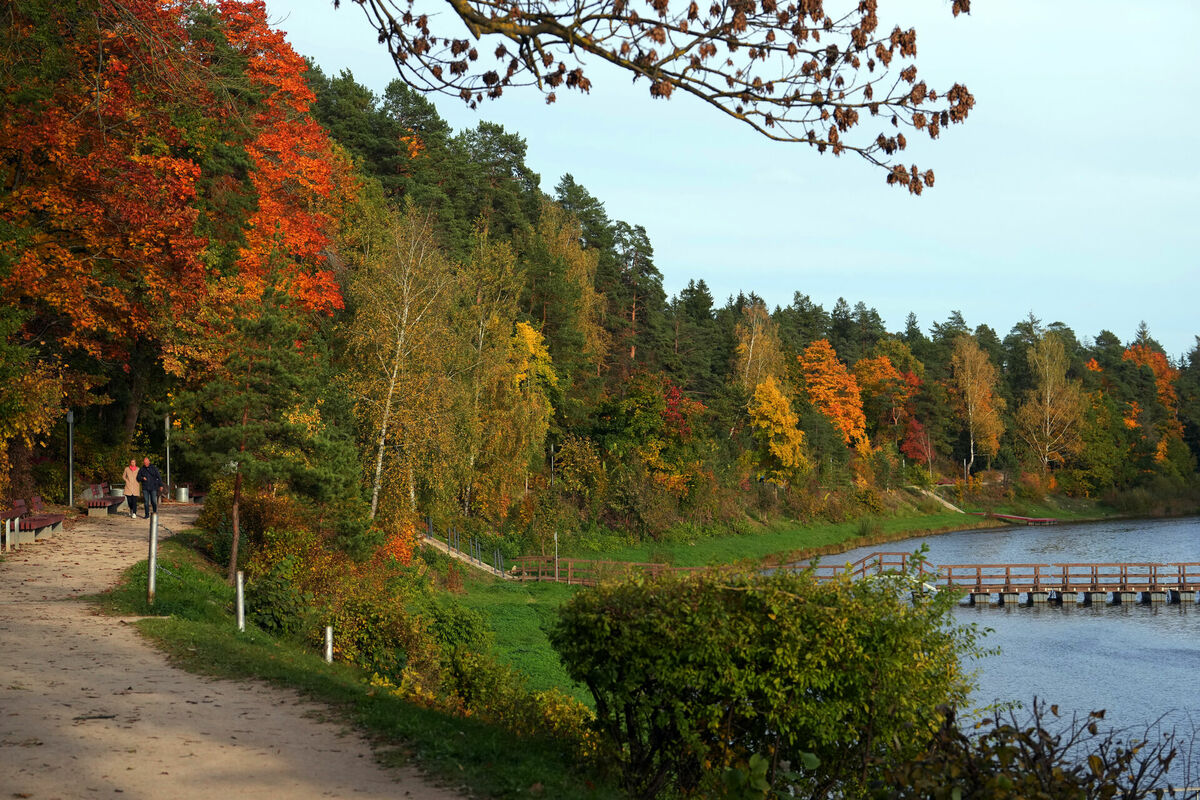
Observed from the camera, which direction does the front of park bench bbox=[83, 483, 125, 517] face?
facing the viewer and to the right of the viewer

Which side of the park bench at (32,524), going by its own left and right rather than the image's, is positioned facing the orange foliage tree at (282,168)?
left

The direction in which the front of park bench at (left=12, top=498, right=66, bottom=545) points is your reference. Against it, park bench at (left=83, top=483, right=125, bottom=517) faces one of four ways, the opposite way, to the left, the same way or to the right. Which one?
the same way

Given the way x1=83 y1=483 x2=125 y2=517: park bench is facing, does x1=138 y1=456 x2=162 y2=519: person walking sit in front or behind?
in front

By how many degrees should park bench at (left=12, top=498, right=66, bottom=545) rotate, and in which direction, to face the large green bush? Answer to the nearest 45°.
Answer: approximately 45° to its right

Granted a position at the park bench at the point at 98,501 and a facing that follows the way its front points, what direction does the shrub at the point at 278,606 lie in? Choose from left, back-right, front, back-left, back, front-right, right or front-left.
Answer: front-right

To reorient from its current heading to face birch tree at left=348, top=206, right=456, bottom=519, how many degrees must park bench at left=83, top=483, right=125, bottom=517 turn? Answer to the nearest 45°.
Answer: approximately 45° to its left

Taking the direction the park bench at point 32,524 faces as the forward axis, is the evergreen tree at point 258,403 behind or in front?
in front

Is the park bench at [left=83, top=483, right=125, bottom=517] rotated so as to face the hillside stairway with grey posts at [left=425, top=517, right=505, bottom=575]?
no
